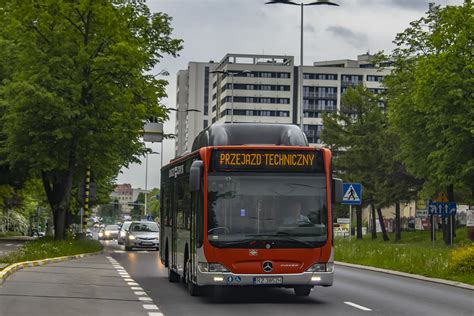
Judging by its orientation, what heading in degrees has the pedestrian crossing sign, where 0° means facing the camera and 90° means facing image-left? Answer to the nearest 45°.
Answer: approximately 0°

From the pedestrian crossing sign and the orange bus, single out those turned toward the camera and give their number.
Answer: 2

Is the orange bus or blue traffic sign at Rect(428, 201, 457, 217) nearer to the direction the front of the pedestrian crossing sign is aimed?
the orange bus

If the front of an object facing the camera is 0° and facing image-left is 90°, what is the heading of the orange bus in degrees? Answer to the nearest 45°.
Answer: approximately 0°

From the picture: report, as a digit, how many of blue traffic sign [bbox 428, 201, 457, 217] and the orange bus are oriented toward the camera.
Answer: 2
